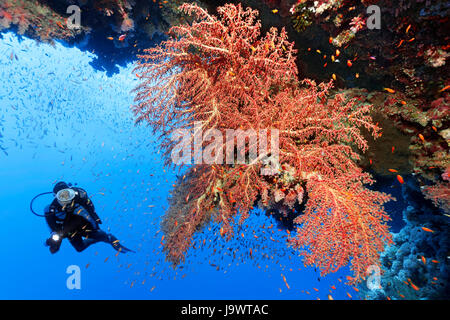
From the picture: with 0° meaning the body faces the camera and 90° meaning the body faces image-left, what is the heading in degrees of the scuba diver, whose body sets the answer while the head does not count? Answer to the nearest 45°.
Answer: approximately 0°
